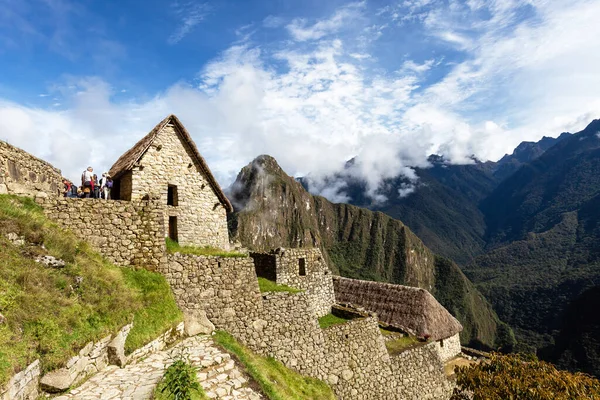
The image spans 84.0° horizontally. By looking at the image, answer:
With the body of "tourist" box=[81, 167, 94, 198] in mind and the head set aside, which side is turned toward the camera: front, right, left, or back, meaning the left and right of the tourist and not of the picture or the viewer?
back

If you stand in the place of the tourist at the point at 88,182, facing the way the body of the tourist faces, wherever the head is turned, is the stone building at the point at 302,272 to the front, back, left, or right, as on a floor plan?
right

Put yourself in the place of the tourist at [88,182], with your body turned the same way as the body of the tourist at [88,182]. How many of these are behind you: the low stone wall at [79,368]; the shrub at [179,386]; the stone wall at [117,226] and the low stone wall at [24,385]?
4

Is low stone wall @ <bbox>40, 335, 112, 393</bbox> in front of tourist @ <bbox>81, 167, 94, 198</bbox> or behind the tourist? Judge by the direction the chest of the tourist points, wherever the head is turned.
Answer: behind

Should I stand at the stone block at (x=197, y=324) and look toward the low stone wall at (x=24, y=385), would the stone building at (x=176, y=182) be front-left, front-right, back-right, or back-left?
back-right

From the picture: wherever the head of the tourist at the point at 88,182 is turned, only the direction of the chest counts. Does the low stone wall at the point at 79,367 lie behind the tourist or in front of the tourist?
behind
